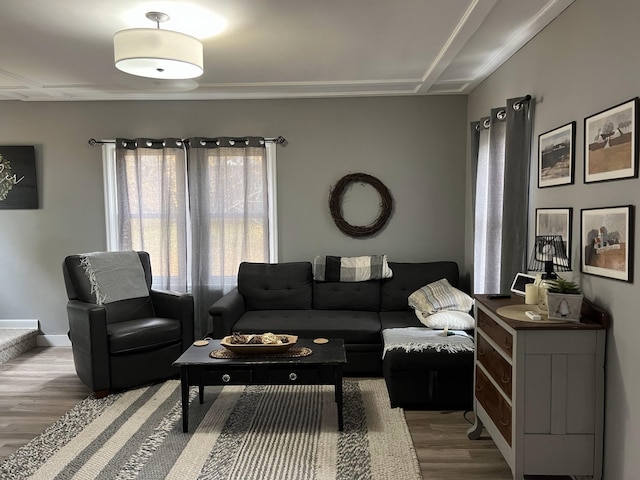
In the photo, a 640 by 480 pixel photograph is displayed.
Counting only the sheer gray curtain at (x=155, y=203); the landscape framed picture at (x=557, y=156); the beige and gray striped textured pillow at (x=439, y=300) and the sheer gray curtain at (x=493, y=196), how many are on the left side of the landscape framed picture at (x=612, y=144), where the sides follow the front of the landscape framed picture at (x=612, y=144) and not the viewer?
0

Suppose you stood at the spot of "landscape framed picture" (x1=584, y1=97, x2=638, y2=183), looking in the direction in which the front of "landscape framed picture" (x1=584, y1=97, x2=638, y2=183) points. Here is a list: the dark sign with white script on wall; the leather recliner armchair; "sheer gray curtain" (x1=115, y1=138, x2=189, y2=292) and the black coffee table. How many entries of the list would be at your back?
0

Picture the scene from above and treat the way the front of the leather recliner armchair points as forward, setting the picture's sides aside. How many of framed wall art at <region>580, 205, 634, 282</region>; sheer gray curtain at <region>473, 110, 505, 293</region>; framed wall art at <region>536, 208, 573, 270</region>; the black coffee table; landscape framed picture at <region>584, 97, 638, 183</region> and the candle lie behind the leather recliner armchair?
0

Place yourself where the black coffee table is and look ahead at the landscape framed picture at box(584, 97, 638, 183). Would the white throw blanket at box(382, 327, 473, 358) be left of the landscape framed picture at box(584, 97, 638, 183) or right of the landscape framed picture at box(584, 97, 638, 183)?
left

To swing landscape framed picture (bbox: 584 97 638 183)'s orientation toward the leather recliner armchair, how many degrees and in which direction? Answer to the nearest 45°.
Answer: approximately 45° to its right

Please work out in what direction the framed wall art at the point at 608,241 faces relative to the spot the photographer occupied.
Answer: facing the viewer and to the left of the viewer

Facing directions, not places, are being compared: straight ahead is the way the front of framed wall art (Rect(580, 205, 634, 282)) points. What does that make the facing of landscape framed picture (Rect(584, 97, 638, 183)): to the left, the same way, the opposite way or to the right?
the same way

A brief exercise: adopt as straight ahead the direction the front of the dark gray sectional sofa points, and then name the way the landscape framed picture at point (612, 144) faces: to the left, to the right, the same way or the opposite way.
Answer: to the right

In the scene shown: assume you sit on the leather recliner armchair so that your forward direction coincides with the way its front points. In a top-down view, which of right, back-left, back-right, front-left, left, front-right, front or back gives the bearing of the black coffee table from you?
front

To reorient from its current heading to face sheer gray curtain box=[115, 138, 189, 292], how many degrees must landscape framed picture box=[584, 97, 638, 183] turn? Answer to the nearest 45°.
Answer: approximately 45° to its right

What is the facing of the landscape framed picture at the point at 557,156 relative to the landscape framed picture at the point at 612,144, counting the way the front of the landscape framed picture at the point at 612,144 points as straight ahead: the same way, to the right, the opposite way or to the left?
the same way

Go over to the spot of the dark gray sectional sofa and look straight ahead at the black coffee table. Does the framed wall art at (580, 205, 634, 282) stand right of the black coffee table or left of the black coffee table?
left

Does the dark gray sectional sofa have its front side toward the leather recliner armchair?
no

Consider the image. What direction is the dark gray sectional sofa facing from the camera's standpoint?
toward the camera

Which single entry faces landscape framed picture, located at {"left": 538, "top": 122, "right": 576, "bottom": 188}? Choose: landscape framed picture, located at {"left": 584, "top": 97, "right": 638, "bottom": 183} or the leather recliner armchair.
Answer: the leather recliner armchair

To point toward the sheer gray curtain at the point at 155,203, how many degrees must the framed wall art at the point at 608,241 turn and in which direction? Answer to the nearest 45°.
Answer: approximately 45° to its right

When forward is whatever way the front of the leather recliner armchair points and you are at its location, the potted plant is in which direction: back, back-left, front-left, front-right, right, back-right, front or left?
front

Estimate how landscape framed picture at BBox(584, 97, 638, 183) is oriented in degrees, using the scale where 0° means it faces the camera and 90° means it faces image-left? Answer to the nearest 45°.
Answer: approximately 45°

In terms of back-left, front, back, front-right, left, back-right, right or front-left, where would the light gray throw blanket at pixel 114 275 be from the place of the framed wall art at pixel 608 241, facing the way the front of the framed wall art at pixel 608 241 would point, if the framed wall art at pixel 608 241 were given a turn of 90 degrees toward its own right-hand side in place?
front-left
